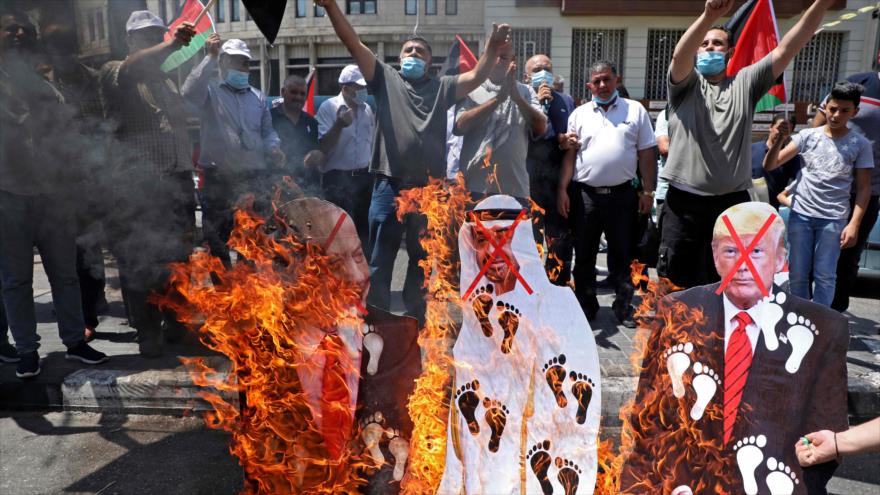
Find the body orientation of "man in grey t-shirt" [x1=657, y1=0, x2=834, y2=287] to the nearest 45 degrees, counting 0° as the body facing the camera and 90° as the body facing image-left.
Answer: approximately 0°

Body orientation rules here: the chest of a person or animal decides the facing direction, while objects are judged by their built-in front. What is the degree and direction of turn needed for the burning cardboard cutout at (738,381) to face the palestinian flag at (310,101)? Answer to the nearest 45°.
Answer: approximately 135° to its right

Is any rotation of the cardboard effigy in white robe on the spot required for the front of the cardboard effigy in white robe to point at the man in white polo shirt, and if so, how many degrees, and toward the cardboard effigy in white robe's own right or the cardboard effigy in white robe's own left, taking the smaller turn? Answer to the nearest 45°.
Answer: approximately 180°

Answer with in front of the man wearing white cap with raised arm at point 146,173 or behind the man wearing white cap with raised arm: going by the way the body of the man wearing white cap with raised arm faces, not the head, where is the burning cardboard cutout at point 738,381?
in front
